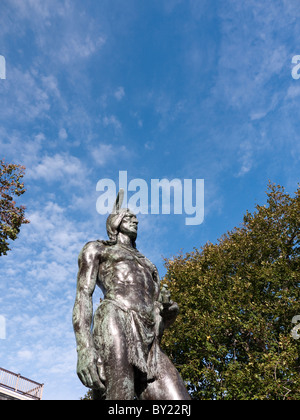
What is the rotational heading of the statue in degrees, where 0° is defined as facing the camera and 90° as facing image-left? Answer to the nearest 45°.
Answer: approximately 315°

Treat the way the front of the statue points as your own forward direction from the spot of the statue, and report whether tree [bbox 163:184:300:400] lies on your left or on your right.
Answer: on your left
